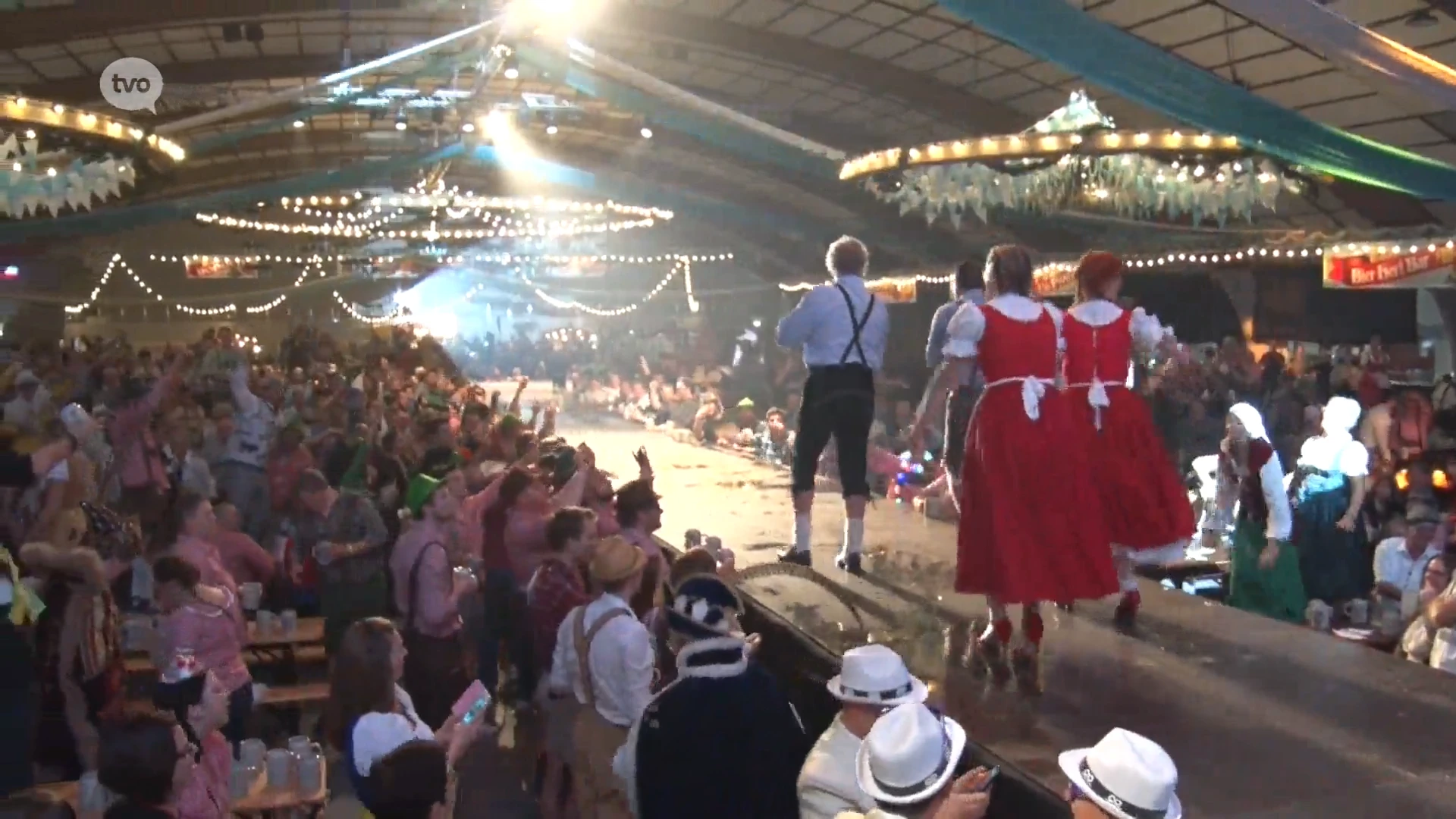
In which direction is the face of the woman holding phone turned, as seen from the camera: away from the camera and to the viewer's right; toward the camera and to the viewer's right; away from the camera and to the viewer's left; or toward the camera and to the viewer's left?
away from the camera and to the viewer's right

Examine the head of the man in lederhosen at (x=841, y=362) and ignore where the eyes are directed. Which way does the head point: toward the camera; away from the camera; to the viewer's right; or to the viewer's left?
away from the camera

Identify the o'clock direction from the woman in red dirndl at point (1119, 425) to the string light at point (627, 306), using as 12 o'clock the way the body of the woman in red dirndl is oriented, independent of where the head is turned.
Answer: The string light is roughly at 11 o'clock from the woman in red dirndl.

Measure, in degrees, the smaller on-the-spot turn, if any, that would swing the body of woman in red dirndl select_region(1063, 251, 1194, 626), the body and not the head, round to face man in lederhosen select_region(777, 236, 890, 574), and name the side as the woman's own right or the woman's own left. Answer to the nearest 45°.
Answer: approximately 45° to the woman's own left

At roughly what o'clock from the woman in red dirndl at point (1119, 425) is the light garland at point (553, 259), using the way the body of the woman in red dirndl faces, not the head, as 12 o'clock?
The light garland is roughly at 11 o'clock from the woman in red dirndl.

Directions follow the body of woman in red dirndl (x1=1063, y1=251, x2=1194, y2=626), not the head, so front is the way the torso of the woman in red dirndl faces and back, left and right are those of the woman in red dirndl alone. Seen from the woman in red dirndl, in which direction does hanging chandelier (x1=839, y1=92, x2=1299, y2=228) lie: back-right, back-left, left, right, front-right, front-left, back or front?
front

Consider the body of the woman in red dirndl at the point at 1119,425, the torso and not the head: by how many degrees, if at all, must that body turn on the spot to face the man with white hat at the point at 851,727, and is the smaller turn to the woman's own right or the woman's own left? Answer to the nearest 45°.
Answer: approximately 180°

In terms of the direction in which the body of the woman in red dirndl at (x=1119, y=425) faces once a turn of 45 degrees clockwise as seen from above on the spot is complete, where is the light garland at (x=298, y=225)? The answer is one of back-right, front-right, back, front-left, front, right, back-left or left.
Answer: left

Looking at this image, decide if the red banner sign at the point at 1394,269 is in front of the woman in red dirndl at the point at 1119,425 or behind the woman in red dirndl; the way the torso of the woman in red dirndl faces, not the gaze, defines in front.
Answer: in front

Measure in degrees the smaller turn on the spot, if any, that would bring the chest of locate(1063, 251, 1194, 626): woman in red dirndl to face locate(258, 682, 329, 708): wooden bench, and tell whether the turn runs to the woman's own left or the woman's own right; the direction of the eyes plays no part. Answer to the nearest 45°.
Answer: approximately 90° to the woman's own left

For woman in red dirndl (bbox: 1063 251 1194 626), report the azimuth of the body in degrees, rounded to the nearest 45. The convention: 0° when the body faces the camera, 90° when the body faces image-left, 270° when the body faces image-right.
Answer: approximately 180°

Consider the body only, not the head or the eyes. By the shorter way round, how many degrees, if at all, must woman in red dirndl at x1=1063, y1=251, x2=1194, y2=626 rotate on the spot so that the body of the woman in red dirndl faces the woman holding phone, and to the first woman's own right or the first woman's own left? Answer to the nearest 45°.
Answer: approximately 135° to the first woman's own left
